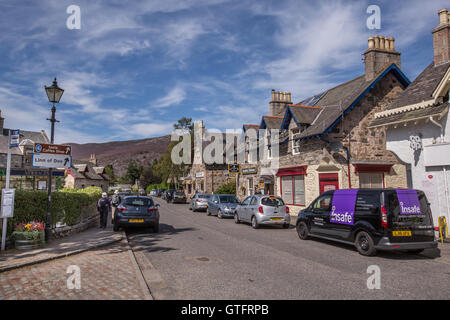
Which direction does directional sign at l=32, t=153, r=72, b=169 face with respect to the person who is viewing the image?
facing the viewer

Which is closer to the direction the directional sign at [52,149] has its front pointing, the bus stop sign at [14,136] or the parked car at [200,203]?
the bus stop sign

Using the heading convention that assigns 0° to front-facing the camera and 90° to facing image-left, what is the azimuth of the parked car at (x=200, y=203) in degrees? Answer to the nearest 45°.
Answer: approximately 135°

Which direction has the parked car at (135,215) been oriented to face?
away from the camera

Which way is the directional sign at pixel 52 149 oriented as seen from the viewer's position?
toward the camera

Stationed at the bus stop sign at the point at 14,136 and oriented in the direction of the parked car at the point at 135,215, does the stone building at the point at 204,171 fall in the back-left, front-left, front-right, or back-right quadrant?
front-left

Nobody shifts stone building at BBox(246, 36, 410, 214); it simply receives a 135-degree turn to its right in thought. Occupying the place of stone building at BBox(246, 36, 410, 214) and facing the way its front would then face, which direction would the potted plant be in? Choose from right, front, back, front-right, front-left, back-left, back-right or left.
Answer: back-left

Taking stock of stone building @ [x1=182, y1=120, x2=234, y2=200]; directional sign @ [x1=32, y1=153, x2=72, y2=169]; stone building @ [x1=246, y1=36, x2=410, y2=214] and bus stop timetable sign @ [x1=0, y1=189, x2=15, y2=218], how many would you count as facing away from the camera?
0

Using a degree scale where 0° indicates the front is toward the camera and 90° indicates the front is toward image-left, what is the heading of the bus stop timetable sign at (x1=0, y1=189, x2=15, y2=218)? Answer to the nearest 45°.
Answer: approximately 0°

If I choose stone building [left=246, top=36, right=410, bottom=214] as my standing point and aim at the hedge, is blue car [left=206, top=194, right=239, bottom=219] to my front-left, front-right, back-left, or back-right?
front-right

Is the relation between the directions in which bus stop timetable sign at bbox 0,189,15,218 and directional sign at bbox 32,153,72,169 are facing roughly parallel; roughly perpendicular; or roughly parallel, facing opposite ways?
roughly parallel

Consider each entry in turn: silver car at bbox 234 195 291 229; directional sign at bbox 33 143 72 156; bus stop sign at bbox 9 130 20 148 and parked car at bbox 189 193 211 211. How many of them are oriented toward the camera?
2

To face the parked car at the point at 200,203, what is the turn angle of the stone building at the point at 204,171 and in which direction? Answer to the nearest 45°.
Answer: approximately 45° to its left

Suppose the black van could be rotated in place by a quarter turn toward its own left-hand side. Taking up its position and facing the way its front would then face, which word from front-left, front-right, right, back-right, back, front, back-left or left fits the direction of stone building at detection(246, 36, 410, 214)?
back-right
